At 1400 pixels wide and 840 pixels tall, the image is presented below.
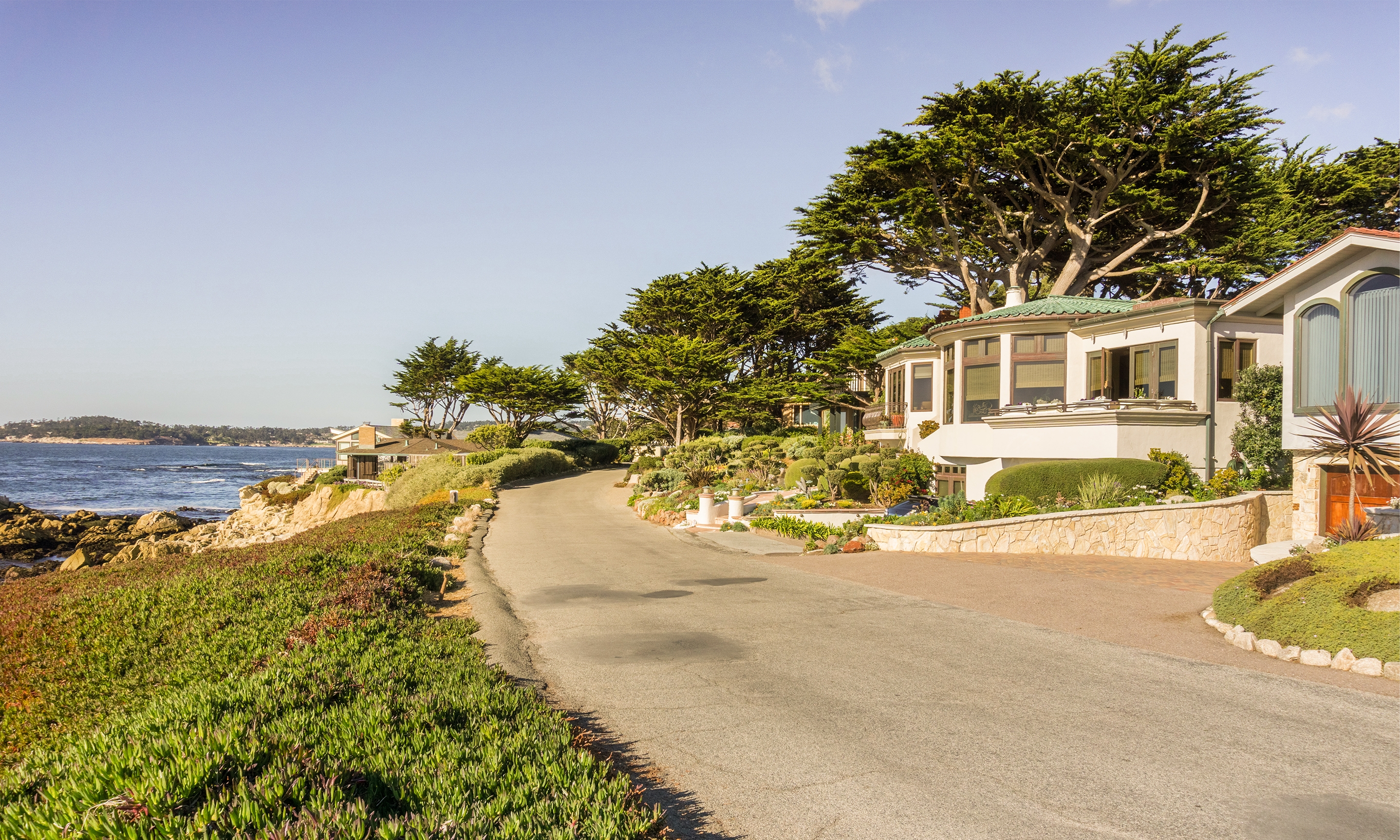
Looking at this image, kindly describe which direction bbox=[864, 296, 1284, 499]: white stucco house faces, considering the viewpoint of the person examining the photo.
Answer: facing the viewer and to the left of the viewer

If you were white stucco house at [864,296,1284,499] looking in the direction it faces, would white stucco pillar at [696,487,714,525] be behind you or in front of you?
in front

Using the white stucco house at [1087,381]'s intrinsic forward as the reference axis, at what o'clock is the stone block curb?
The stone block curb is roughly at 10 o'clock from the white stucco house.

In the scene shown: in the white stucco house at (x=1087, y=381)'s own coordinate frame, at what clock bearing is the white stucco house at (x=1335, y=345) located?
the white stucco house at (x=1335, y=345) is roughly at 9 o'clock from the white stucco house at (x=1087, y=381).

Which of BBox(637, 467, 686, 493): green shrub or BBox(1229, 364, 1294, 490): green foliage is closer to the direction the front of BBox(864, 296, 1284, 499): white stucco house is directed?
the green shrub

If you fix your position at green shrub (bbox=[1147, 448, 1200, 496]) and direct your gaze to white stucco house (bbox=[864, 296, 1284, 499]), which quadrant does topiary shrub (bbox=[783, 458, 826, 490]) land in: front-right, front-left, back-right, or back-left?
front-left

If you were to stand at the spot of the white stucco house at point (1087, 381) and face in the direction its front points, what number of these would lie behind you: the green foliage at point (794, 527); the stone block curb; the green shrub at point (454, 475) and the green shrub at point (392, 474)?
0

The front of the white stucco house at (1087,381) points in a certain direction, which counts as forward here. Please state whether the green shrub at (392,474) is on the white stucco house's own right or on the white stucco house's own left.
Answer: on the white stucco house's own right

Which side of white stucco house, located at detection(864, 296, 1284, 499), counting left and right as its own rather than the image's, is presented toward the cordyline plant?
left

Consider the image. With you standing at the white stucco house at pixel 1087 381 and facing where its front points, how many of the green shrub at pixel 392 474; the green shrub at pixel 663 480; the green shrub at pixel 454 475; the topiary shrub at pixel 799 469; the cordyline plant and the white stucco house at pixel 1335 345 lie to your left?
2

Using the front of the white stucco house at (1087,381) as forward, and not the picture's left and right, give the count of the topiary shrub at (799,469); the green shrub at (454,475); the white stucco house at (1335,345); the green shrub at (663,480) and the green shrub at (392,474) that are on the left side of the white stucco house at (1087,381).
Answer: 1

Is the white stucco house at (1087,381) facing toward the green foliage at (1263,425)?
no

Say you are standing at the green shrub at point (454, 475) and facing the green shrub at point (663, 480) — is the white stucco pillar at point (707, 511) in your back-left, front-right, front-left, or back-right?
front-right

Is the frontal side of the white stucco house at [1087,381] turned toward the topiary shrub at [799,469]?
no

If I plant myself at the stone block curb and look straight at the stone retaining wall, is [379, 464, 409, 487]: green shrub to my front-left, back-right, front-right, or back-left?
front-left

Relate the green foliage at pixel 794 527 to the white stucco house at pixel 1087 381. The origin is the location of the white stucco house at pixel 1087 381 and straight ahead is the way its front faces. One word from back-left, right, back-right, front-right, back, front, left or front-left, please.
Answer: front

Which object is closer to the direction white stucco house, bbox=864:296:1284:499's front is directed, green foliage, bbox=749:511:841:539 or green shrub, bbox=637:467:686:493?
the green foliage

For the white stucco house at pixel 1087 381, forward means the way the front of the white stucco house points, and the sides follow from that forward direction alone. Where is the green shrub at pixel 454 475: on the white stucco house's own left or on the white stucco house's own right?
on the white stucco house's own right
